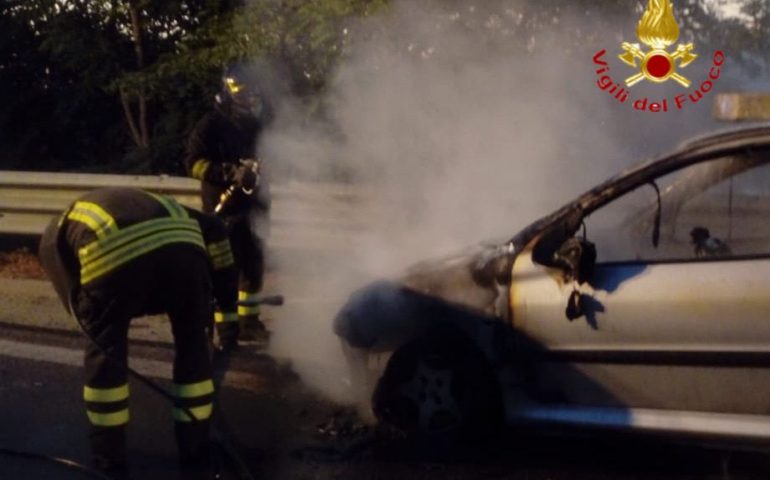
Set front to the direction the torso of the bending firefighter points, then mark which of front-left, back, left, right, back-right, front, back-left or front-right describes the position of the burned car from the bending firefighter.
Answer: right

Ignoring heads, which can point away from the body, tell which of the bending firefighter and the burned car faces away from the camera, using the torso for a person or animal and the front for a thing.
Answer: the bending firefighter

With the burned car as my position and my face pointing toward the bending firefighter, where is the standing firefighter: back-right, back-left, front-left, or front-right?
front-right

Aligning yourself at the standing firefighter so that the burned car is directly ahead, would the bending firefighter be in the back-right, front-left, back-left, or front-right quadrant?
front-right

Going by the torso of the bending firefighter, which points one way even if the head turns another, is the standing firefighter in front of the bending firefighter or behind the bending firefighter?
in front

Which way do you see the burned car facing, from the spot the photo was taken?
facing to the left of the viewer

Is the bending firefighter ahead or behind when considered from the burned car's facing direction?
ahead

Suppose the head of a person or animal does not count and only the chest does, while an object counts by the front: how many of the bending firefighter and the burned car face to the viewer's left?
1

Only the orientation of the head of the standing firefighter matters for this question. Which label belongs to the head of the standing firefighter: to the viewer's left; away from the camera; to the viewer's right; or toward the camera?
to the viewer's right

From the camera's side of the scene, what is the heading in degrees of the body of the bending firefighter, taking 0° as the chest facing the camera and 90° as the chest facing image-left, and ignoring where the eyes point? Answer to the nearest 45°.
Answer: approximately 180°
